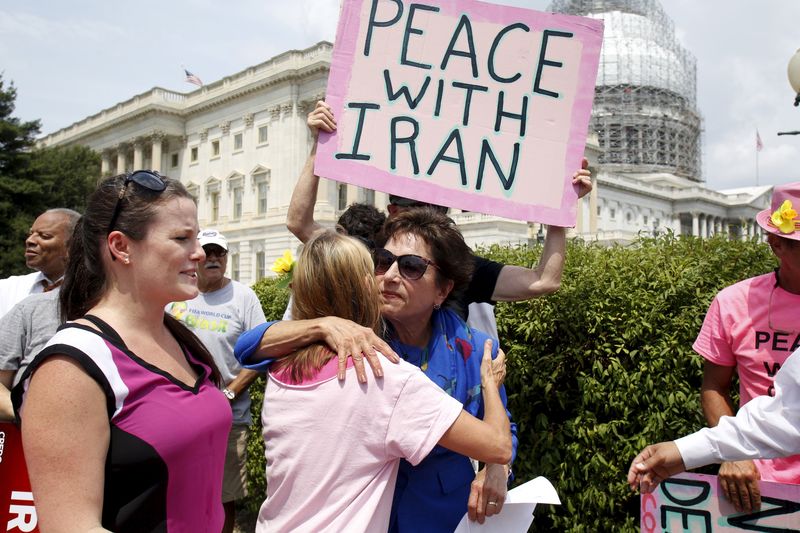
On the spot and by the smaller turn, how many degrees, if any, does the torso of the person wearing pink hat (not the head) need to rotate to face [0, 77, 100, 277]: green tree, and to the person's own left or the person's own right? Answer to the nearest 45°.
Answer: approximately 135° to the person's own right

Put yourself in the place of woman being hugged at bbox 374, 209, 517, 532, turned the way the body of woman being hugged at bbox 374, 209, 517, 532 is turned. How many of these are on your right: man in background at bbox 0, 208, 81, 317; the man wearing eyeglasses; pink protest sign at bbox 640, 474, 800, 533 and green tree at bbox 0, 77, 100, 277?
3

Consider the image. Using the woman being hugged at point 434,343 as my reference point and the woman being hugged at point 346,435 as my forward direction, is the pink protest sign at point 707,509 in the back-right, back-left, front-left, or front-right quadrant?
back-left

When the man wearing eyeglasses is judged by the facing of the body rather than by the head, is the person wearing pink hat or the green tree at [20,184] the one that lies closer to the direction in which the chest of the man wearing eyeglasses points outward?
the person wearing pink hat

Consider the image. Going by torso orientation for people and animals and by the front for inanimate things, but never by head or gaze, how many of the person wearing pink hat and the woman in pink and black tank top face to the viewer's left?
0

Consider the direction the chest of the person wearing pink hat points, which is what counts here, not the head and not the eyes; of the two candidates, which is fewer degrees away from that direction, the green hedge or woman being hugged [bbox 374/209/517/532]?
the woman being hugged

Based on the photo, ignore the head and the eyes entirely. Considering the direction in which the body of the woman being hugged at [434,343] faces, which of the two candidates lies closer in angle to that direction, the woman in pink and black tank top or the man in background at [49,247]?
the woman in pink and black tank top

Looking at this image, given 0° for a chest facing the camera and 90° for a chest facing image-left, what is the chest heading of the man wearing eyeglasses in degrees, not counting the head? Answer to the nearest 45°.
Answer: approximately 45°

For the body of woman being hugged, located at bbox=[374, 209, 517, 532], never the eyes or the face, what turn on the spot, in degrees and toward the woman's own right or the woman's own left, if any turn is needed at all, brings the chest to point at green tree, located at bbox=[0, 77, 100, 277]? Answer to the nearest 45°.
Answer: approximately 90° to the woman's own right

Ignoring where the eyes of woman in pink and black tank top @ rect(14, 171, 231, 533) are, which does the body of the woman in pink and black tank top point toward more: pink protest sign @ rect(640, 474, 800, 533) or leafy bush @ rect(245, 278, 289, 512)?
the pink protest sign
